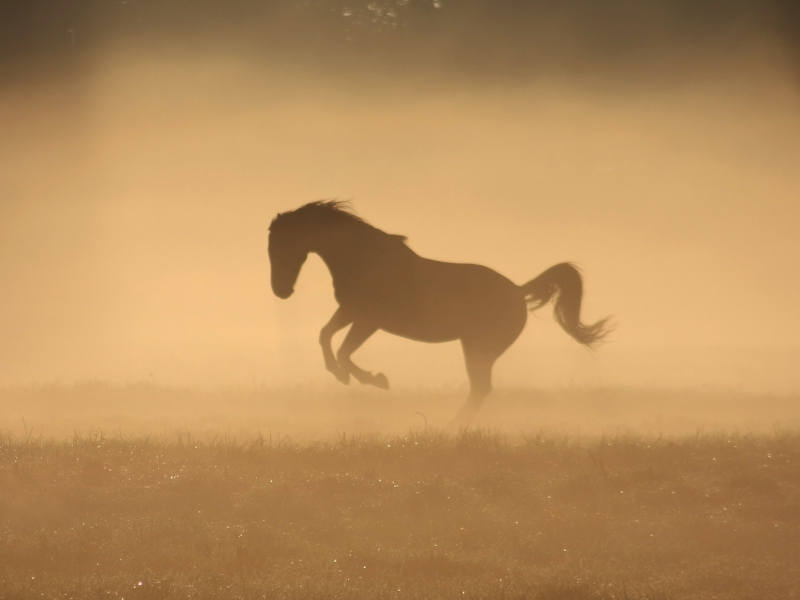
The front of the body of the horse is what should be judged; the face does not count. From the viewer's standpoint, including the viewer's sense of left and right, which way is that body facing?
facing to the left of the viewer
